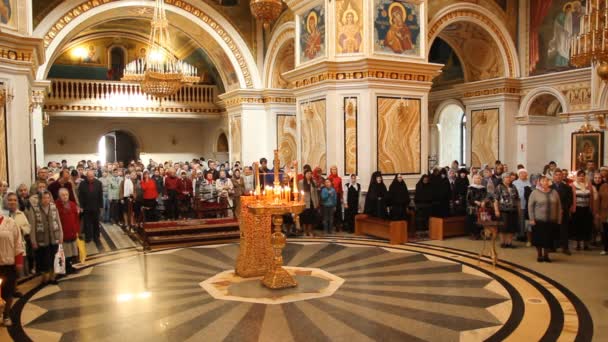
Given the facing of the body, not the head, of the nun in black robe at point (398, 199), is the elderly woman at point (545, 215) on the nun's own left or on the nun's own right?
on the nun's own left

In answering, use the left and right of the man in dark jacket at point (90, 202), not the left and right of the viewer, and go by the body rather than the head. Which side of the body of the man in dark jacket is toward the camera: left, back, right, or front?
front

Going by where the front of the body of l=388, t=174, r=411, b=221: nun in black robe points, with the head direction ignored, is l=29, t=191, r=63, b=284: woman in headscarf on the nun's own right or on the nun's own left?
on the nun's own right

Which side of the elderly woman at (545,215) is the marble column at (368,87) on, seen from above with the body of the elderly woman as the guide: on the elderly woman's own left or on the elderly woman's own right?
on the elderly woman's own right

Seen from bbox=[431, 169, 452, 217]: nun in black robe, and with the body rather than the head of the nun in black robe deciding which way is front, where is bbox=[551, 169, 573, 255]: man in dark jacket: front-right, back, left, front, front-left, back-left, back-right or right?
front-left

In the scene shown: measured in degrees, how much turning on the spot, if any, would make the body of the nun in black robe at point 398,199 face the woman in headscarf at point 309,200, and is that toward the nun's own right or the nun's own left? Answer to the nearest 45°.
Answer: approximately 90° to the nun's own right

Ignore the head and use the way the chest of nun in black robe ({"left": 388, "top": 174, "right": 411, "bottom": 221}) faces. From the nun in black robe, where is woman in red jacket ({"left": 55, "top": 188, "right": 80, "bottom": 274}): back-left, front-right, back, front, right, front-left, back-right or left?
front-right

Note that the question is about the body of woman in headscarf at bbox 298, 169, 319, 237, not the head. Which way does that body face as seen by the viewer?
toward the camera

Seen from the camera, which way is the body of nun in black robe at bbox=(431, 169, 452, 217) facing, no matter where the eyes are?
toward the camera

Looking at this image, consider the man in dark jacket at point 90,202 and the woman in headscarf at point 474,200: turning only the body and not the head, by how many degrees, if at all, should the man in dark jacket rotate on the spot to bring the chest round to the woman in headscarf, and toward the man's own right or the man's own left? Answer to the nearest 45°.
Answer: approximately 45° to the man's own left

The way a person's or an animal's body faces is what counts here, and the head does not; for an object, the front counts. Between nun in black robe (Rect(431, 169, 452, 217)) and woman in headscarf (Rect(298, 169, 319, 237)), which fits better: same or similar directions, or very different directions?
same or similar directions

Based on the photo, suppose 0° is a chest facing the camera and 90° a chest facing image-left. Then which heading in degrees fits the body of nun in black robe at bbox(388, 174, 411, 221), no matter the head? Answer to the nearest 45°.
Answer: approximately 0°

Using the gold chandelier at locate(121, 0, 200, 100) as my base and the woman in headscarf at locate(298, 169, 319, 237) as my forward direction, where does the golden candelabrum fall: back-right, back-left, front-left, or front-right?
front-right

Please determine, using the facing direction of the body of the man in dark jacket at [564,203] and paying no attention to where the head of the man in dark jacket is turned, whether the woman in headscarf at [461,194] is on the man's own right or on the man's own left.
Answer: on the man's own right
